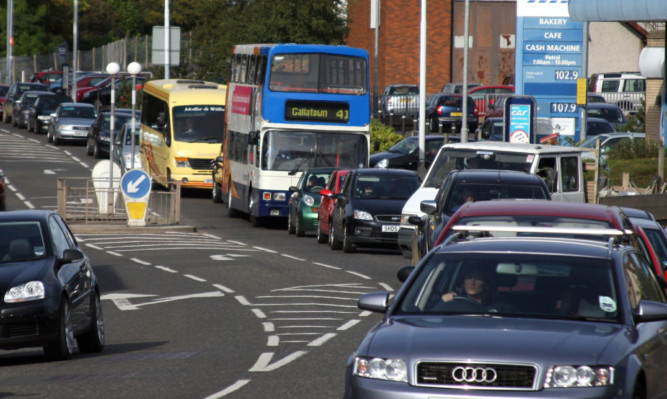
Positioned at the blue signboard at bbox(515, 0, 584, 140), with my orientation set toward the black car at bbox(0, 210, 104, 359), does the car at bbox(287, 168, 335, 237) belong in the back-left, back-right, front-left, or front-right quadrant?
front-right

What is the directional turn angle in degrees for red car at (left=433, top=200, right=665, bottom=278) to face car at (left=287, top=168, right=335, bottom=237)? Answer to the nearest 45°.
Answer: approximately 180°

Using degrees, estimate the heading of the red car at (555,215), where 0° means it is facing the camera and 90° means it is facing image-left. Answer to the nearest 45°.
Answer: approximately 0°

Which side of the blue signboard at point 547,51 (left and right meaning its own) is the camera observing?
front

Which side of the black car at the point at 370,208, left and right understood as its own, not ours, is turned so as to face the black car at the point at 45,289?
front

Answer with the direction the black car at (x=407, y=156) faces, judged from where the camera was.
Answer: facing the viewer and to the left of the viewer

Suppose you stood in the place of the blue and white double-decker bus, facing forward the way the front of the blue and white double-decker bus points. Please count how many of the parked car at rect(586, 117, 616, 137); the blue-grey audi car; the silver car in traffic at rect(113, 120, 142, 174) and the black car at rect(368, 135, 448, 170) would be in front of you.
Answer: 1

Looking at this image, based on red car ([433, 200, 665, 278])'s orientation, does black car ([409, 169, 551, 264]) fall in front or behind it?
behind

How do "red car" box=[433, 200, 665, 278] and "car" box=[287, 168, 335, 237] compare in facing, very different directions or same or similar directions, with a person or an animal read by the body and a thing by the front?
same or similar directions

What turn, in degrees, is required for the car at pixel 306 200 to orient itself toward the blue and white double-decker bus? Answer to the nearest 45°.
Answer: approximately 180°

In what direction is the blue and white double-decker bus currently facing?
toward the camera

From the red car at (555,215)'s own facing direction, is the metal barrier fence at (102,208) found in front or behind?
behind

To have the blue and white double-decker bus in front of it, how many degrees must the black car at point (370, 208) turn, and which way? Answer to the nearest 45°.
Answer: approximately 180°

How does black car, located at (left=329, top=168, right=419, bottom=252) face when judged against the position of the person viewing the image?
facing the viewer
